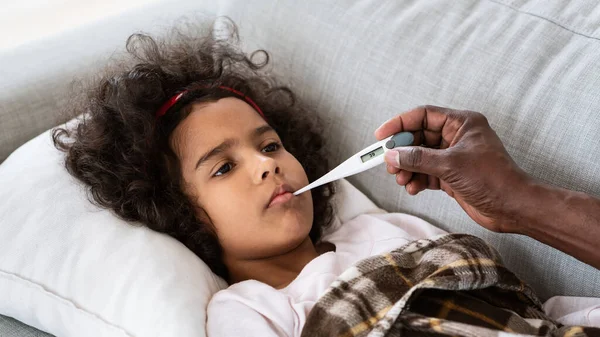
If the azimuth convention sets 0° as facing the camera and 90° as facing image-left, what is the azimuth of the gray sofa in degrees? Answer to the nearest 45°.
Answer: approximately 45°
